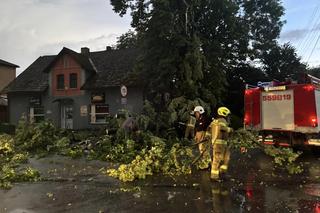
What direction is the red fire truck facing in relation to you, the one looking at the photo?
facing away from the viewer and to the right of the viewer

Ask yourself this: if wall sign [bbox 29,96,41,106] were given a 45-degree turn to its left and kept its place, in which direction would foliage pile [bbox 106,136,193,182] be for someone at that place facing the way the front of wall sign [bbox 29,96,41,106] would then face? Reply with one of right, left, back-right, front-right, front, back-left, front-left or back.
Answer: front-right

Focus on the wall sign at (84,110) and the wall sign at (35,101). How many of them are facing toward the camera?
2

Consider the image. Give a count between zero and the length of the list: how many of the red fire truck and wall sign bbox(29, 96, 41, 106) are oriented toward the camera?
1

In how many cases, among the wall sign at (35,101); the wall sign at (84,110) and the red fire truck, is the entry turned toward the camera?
2

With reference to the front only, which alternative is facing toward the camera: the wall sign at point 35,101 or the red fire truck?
the wall sign

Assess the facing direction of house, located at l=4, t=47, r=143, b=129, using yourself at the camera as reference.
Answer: facing the viewer

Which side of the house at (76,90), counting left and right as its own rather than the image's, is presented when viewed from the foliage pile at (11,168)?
front

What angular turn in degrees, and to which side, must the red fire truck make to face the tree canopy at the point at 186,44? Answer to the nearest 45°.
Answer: approximately 90° to its left

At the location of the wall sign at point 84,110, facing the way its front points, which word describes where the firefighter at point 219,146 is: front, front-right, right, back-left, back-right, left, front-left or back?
front

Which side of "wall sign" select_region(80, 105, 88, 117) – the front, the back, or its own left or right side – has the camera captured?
front

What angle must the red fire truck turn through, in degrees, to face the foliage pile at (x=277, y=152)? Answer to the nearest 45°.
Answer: approximately 135° to its right
